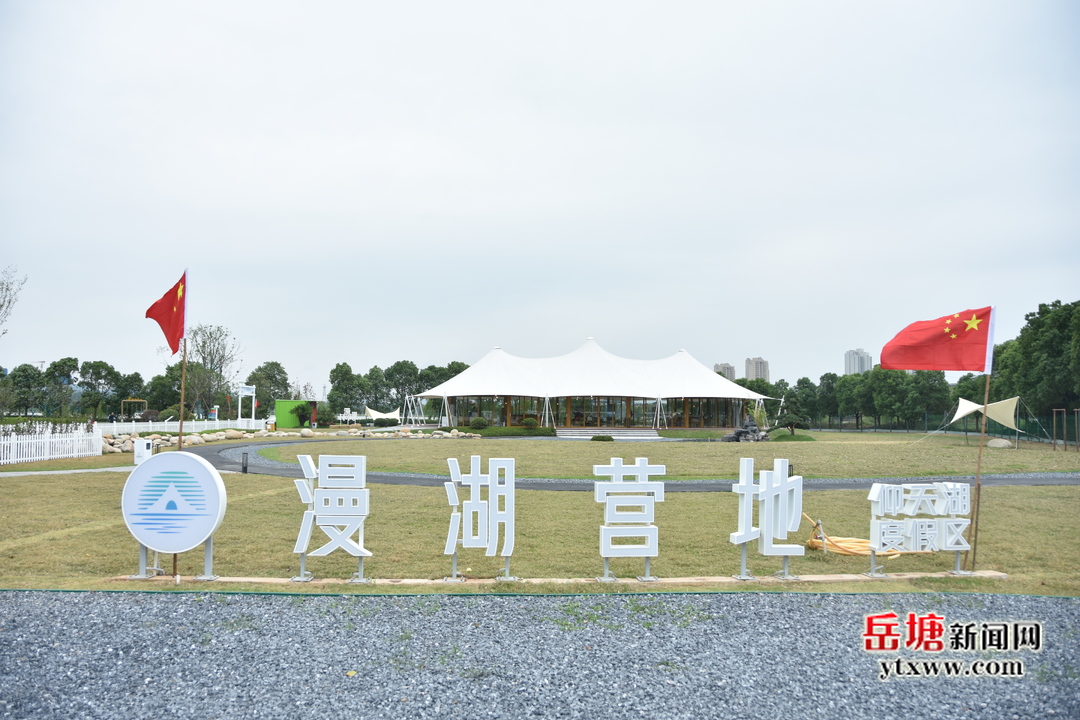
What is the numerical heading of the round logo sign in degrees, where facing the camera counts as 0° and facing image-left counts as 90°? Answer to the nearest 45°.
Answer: approximately 0°

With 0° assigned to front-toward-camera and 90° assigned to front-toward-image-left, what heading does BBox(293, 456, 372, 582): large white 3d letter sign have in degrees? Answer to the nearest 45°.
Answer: approximately 0°

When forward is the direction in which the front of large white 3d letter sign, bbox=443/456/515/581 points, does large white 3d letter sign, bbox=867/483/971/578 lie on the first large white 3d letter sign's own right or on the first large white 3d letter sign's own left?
on the first large white 3d letter sign's own left

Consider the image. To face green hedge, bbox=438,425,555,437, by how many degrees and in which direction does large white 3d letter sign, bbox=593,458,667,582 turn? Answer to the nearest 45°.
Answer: approximately 180°

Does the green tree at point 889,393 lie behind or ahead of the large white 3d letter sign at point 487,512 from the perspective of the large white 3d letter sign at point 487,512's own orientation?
behind

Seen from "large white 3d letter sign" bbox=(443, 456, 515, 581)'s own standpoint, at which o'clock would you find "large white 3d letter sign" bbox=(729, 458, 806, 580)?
"large white 3d letter sign" bbox=(729, 458, 806, 580) is roughly at 9 o'clock from "large white 3d letter sign" bbox=(443, 456, 515, 581).
